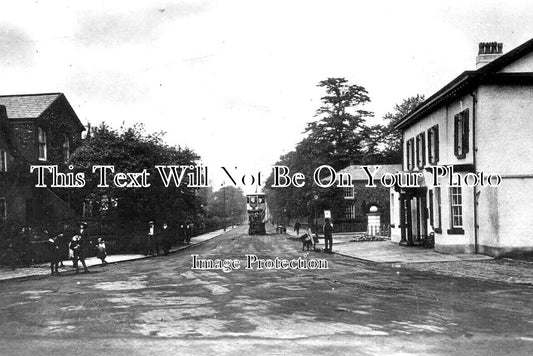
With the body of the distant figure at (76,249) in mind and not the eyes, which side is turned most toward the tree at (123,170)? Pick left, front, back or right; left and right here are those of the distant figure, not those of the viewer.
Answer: back

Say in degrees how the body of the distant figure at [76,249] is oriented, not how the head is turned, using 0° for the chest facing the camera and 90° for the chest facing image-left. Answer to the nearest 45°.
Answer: approximately 0°

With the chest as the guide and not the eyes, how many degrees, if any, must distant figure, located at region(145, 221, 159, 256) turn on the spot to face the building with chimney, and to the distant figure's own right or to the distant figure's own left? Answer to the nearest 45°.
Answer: approximately 45° to the distant figure's own left

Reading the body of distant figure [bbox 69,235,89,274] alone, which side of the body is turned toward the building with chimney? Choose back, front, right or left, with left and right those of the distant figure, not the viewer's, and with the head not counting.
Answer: left

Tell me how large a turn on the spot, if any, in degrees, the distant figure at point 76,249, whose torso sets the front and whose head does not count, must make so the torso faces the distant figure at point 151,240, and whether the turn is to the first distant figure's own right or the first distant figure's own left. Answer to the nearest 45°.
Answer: approximately 180°

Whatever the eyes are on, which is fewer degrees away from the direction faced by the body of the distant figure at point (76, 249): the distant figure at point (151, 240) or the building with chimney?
the building with chimney

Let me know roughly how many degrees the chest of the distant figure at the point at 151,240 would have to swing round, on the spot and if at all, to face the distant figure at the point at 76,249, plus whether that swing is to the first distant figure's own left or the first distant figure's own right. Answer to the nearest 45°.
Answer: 0° — they already face them

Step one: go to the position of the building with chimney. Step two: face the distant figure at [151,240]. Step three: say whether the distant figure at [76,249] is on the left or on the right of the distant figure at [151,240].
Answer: left

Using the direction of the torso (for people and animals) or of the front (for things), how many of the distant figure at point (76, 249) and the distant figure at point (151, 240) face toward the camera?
2
